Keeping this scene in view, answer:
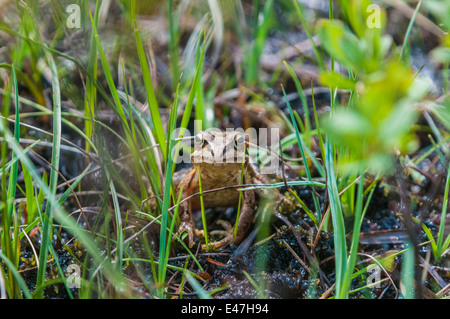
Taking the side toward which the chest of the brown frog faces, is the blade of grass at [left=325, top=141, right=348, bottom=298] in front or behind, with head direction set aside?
in front

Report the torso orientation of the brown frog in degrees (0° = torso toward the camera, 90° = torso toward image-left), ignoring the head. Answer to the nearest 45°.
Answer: approximately 0°

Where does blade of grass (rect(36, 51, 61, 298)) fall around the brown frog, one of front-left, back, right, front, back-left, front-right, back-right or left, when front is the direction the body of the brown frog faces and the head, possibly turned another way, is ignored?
front-right
